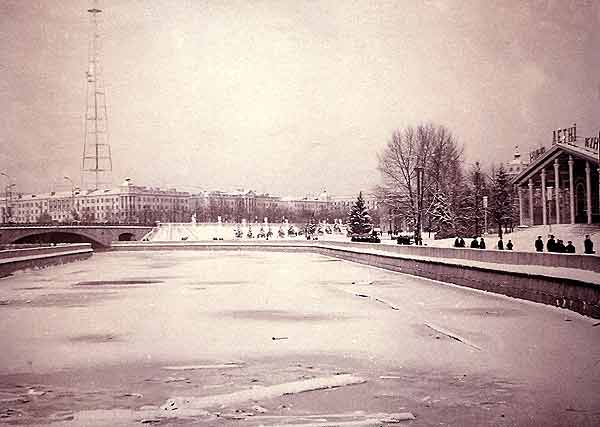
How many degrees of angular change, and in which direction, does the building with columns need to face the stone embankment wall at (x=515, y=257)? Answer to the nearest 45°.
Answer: approximately 45° to its left

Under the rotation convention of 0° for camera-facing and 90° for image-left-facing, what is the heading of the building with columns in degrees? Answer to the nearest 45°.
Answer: approximately 45°
